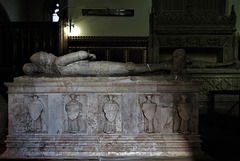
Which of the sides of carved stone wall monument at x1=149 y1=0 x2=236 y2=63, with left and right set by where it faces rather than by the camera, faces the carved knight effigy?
front

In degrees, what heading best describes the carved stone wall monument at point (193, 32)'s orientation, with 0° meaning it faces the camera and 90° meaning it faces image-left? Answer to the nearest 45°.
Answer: approximately 0°
